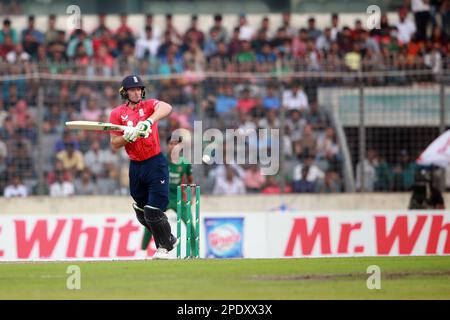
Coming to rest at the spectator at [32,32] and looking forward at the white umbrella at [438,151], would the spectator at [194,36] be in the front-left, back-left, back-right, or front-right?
front-left

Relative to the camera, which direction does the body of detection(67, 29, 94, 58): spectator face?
toward the camera

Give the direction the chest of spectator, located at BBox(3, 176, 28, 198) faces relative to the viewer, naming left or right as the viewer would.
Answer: facing the viewer

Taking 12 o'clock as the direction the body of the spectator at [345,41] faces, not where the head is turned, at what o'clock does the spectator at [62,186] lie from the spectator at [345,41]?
the spectator at [62,186] is roughly at 2 o'clock from the spectator at [345,41].

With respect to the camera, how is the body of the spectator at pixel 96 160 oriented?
toward the camera

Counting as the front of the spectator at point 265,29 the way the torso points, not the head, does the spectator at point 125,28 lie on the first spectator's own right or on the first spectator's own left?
on the first spectator's own right

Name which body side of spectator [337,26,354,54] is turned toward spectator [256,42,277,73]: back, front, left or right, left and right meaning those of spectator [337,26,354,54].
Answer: right

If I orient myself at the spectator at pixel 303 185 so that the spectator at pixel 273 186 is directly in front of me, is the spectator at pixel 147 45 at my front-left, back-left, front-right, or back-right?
front-right

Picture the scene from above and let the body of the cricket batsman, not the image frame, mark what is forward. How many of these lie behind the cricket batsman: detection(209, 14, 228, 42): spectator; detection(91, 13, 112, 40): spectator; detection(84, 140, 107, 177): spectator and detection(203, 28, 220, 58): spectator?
4

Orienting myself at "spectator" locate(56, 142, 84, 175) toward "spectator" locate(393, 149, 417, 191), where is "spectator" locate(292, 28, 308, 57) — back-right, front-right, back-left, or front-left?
front-left

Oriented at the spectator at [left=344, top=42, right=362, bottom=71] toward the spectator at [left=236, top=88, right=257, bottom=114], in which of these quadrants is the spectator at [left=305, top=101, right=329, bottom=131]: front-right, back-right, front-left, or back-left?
front-left

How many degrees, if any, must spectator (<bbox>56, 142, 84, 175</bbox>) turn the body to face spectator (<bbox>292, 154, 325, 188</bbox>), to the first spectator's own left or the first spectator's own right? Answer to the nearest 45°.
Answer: approximately 90° to the first spectator's own left

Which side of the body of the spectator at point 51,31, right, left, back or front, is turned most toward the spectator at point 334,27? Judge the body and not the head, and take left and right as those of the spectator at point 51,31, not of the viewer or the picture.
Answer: left
